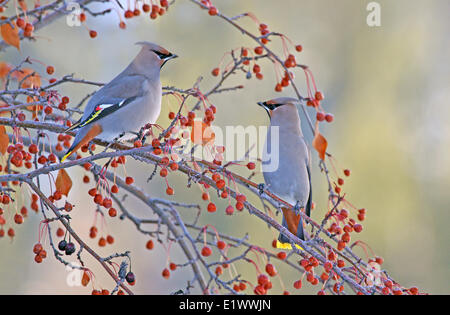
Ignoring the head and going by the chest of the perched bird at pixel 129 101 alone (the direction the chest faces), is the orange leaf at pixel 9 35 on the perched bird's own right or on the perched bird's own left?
on the perched bird's own right

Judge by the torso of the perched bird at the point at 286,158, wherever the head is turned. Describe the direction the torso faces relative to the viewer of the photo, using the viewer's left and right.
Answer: facing the viewer and to the left of the viewer

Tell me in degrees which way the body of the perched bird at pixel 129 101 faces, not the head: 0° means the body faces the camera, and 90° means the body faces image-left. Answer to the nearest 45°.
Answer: approximately 270°

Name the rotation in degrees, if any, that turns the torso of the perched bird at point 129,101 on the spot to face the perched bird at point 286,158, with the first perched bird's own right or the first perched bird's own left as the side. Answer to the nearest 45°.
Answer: approximately 45° to the first perched bird's own left

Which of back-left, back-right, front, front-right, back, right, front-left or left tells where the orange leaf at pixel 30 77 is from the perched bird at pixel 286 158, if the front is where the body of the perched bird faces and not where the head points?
front

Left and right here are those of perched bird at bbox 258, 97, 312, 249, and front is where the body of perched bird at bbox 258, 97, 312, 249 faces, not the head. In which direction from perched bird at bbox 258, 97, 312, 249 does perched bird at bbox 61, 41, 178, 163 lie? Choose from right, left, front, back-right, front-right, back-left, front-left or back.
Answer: front
